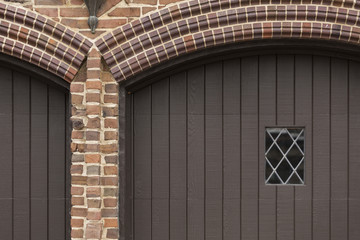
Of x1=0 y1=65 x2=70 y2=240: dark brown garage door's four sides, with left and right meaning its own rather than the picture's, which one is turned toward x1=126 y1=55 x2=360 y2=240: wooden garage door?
left

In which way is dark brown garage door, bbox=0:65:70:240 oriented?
toward the camera

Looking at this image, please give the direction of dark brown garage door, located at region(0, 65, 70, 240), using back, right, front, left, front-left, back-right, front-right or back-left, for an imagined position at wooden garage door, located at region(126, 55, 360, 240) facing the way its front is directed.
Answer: right

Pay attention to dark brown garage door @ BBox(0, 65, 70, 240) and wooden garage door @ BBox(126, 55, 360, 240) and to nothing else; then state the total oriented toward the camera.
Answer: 2
